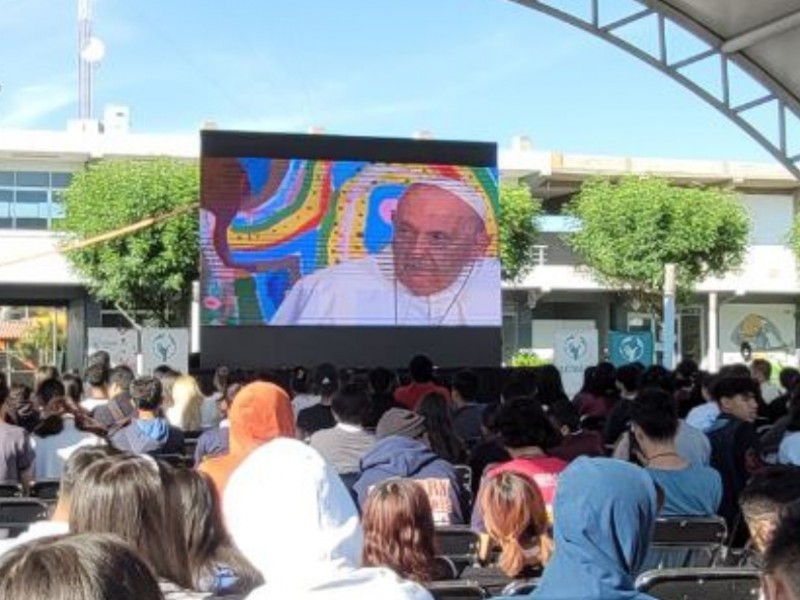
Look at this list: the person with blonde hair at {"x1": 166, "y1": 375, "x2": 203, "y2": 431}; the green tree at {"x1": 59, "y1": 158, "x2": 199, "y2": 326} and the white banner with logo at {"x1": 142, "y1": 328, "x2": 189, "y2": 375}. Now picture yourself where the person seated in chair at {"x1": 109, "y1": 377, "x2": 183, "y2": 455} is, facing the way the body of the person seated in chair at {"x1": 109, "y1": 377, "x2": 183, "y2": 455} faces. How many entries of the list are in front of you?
3

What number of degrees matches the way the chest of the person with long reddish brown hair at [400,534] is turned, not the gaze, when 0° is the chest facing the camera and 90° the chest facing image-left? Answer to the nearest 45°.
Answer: approximately 180°

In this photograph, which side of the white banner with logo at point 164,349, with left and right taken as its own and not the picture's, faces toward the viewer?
front

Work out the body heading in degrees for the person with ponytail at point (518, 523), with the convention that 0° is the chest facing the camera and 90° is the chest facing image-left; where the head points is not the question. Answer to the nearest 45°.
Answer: approximately 180°

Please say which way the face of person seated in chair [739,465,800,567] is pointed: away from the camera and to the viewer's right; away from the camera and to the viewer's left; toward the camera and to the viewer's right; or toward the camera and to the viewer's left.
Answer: away from the camera and to the viewer's left

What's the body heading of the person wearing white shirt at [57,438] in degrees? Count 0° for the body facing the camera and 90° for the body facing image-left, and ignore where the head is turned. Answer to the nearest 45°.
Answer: approximately 180°

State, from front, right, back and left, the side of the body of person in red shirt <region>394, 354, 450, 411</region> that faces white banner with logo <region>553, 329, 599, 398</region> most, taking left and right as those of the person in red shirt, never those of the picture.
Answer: front

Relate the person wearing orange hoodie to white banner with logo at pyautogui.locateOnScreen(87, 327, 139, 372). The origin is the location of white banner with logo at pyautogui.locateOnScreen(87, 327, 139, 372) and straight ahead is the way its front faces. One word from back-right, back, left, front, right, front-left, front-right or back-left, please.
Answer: front

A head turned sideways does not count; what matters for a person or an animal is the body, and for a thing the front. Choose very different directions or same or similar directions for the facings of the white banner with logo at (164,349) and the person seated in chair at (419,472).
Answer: very different directions

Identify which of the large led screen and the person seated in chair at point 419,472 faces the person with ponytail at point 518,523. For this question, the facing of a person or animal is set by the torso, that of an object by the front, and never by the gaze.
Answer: the large led screen

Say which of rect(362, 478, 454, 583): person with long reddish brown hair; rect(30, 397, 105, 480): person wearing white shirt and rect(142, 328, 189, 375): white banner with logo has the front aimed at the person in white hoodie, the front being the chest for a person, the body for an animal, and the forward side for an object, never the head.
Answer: the white banner with logo

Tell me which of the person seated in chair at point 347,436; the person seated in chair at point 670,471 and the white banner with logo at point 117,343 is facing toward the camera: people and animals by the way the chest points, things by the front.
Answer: the white banner with logo

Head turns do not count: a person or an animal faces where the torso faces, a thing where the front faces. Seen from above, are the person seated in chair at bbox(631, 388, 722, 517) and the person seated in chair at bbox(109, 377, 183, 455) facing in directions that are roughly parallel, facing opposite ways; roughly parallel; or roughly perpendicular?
roughly parallel

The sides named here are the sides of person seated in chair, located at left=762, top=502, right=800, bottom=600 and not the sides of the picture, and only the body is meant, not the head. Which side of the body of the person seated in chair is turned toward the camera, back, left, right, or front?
back

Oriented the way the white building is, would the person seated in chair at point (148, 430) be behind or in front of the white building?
in front

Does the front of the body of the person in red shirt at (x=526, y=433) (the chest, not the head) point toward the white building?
yes

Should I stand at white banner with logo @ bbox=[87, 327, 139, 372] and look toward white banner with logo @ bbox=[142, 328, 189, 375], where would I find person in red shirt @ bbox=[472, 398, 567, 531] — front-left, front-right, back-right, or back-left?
front-right

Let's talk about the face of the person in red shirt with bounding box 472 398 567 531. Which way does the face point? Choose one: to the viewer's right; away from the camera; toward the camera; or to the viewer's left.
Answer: away from the camera

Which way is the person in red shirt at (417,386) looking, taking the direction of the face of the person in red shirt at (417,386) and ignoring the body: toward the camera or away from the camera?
away from the camera
